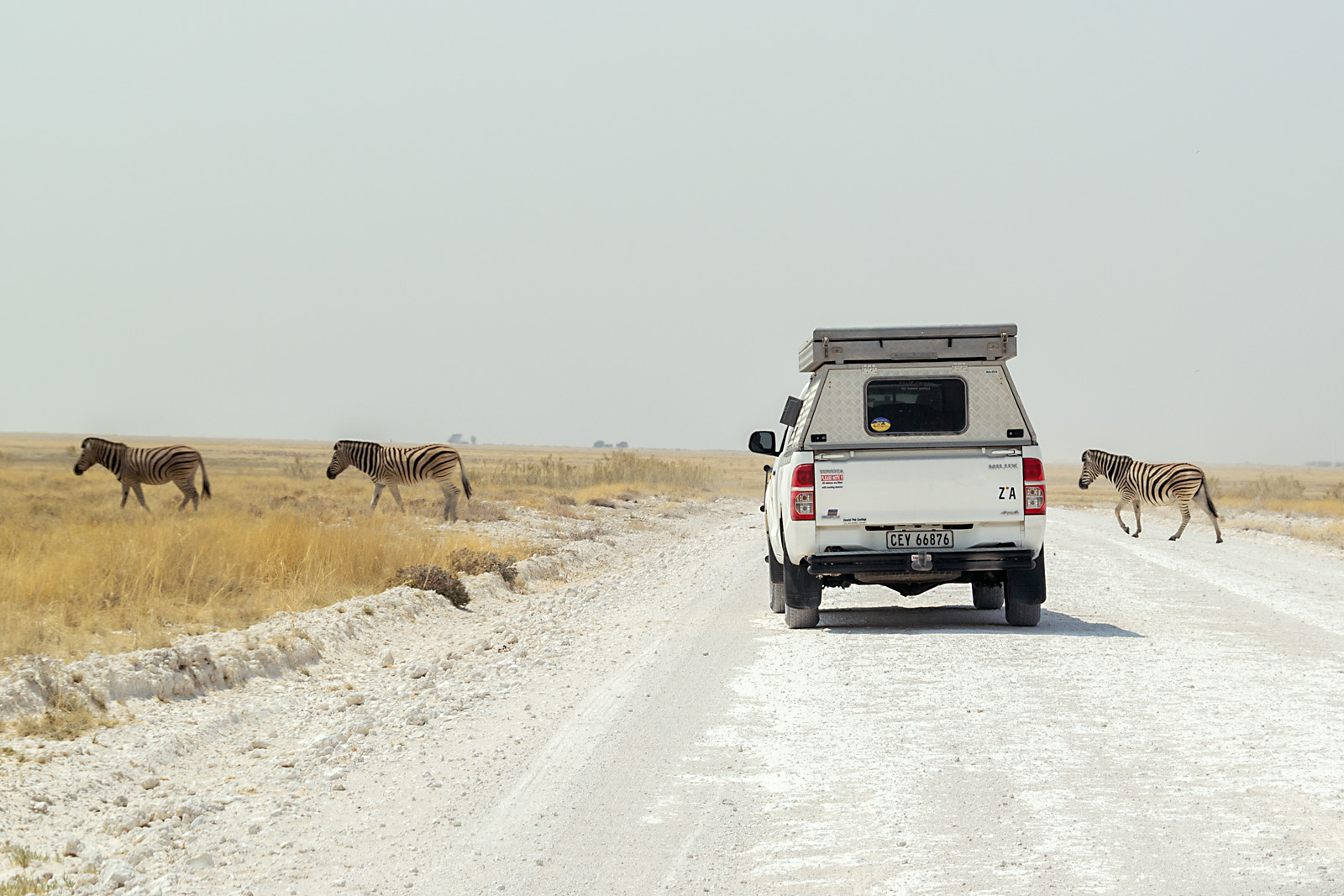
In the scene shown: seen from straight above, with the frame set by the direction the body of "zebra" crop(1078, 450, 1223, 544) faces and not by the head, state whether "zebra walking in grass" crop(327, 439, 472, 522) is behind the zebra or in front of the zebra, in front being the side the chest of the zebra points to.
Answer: in front

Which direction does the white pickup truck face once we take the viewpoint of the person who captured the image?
facing away from the viewer

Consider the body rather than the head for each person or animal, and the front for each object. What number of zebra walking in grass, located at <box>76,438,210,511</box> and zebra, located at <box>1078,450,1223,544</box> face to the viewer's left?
2

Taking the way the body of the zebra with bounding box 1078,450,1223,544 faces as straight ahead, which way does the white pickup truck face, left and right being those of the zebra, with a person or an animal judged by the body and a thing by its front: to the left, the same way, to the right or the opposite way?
to the right

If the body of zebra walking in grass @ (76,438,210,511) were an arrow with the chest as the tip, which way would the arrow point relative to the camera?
to the viewer's left

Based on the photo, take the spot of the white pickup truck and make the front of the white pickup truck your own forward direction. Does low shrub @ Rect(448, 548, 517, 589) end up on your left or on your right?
on your left

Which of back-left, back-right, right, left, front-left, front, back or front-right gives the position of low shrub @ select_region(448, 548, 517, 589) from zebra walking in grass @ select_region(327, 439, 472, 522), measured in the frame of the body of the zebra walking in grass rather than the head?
left

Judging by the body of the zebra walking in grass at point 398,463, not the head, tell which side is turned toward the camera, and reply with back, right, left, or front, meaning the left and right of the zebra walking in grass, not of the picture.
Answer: left

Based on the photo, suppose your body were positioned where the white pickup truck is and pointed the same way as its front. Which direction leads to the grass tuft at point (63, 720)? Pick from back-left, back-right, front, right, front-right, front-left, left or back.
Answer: back-left

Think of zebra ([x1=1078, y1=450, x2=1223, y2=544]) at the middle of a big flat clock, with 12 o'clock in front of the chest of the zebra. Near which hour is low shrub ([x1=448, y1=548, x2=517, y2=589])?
The low shrub is roughly at 10 o'clock from the zebra.

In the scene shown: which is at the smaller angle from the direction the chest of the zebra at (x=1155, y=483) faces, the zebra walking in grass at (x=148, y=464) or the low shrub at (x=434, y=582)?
the zebra walking in grass

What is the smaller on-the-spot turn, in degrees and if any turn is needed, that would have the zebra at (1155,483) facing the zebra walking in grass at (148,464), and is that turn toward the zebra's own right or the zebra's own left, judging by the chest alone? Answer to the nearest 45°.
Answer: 0° — it already faces it

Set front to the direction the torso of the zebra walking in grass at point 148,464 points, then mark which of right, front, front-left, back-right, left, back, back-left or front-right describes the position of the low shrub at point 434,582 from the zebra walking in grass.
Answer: left

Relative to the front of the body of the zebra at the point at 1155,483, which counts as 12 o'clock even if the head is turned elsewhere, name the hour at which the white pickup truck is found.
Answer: The white pickup truck is roughly at 9 o'clock from the zebra.

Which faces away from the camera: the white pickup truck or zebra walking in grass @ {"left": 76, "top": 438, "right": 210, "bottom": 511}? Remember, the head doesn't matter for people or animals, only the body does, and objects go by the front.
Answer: the white pickup truck

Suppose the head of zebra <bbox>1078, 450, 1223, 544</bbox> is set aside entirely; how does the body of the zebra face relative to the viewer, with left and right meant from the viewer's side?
facing to the left of the viewer

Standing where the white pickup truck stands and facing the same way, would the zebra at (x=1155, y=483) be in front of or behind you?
in front

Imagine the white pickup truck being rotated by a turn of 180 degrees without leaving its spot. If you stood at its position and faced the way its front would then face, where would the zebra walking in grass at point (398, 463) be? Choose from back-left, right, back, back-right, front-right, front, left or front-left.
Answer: back-right
